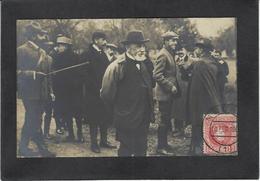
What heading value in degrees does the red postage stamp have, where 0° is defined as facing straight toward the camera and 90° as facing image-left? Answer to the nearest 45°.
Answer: approximately 0°
